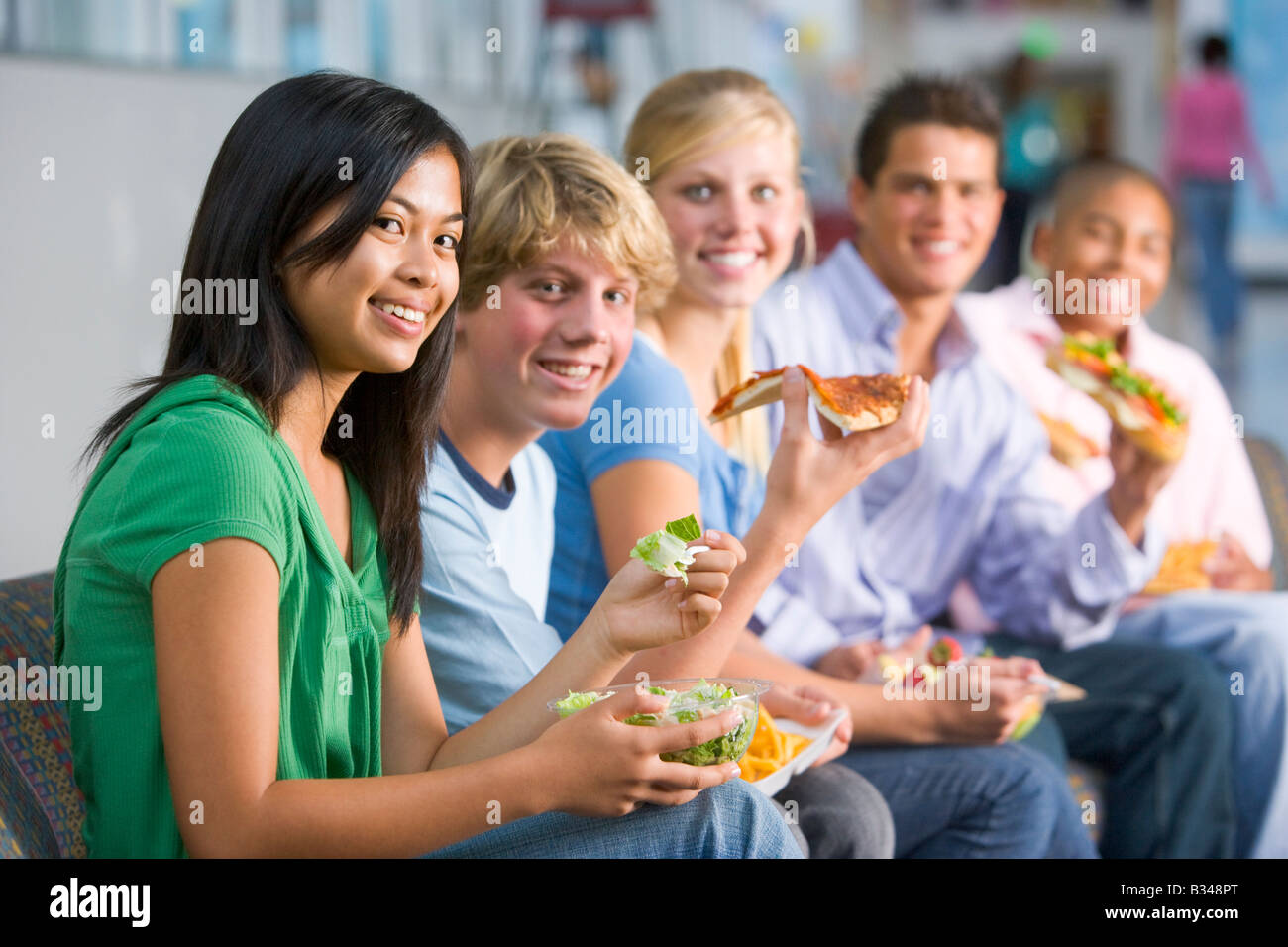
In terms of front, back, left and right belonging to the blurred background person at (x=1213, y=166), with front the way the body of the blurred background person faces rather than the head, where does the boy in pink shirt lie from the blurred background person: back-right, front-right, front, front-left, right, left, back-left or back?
back

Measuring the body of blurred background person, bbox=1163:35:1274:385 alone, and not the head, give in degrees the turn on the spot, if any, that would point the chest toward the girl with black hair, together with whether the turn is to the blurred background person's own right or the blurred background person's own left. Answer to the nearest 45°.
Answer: approximately 180°

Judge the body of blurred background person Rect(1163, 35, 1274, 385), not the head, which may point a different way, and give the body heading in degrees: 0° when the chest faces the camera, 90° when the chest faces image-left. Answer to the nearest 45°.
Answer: approximately 180°

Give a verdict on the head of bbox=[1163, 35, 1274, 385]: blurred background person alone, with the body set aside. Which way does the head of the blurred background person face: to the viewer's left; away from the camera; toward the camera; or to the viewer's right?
away from the camera

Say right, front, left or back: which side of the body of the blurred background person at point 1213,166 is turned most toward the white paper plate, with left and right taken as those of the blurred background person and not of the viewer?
back

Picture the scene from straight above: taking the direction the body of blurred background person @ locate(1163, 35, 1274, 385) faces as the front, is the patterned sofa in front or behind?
behind

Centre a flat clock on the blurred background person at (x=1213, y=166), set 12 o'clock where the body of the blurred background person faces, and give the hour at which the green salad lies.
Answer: The green salad is roughly at 6 o'clock from the blurred background person.

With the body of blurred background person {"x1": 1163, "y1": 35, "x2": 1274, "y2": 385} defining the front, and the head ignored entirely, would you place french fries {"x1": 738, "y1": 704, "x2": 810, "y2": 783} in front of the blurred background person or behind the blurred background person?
behind
